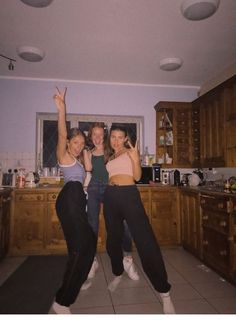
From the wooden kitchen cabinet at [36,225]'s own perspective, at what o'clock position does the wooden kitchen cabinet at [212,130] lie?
the wooden kitchen cabinet at [212,130] is roughly at 9 o'clock from the wooden kitchen cabinet at [36,225].

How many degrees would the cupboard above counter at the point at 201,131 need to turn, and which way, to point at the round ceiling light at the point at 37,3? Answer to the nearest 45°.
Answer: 0° — it already faces it

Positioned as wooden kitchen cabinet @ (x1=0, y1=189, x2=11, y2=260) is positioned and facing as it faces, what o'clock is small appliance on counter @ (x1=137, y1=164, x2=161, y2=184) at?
The small appliance on counter is roughly at 12 o'clock from the wooden kitchen cabinet.

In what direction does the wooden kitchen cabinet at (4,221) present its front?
to the viewer's right

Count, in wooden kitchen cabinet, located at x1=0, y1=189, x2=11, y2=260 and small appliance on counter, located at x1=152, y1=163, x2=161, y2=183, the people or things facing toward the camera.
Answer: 1

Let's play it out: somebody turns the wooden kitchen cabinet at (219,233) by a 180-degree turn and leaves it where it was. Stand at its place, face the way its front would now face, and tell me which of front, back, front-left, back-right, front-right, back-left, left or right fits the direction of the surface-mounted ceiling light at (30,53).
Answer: back-left

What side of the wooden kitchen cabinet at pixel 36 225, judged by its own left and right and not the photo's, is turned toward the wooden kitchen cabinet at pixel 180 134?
left

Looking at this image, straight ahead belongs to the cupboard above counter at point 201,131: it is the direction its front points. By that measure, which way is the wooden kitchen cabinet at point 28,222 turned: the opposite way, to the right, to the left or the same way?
to the left
